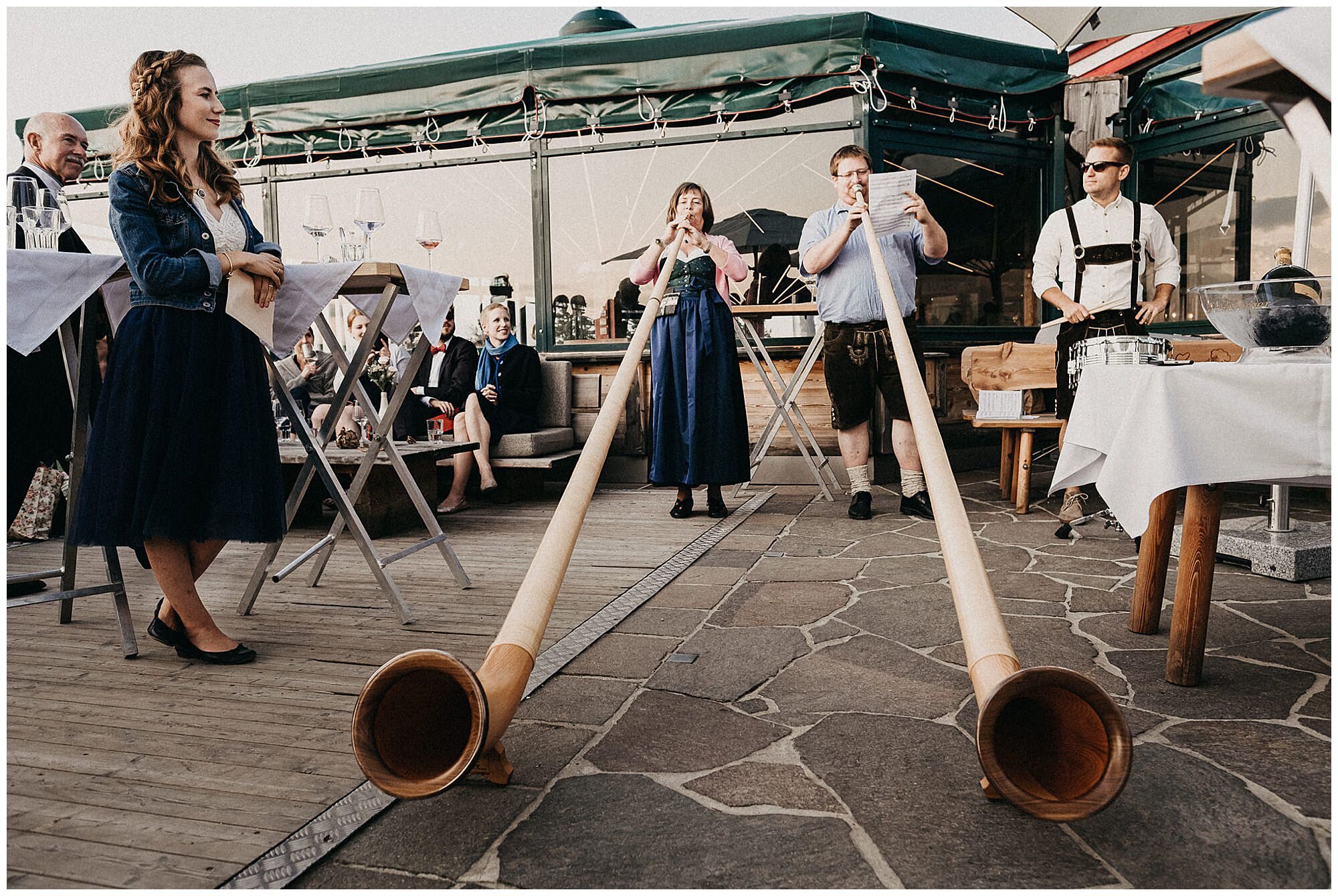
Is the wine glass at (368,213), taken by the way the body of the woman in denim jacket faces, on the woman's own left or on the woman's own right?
on the woman's own left

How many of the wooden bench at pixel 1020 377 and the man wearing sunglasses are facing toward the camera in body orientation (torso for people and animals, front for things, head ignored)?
2

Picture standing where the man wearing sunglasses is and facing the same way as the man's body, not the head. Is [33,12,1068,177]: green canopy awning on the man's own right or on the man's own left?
on the man's own right

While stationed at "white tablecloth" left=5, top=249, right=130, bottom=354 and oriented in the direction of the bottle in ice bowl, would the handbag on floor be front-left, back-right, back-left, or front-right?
back-left

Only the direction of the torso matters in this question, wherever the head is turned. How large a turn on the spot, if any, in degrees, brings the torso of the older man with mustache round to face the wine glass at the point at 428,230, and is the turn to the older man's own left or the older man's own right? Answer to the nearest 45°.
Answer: approximately 45° to the older man's own left

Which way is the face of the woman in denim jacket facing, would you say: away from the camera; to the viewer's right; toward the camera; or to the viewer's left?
to the viewer's right

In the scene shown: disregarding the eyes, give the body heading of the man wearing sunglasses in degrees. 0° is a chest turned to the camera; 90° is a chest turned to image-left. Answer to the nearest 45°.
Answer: approximately 0°

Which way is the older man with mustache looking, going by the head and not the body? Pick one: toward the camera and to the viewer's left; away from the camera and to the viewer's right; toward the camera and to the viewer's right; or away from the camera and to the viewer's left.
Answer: toward the camera and to the viewer's right

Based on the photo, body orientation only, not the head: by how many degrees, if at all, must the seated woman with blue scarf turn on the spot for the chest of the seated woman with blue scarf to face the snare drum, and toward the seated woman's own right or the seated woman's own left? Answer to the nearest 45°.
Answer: approximately 90° to the seated woman's own left

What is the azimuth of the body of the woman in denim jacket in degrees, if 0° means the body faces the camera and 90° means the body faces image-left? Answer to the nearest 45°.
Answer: approximately 315°

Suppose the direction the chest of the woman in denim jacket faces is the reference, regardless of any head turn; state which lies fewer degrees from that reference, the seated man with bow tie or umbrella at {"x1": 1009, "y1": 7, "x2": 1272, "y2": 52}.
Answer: the umbrella

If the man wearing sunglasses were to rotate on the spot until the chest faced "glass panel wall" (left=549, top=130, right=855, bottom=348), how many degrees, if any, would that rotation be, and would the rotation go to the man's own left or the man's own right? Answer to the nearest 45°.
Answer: approximately 135° to the man's own right

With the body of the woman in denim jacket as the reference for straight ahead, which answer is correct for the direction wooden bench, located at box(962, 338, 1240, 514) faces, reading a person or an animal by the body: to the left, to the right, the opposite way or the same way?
to the right
